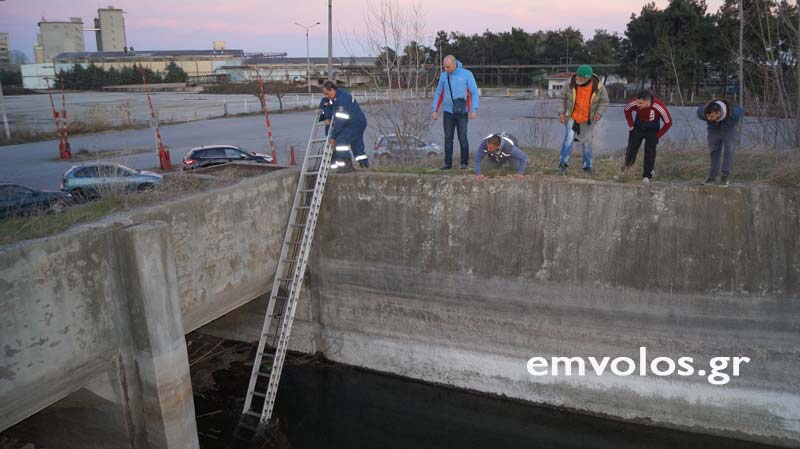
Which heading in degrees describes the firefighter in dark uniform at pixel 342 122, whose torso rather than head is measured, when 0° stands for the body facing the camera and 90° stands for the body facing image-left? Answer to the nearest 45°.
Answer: approximately 90°

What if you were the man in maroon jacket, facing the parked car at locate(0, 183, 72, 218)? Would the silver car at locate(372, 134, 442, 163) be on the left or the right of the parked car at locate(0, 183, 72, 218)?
right

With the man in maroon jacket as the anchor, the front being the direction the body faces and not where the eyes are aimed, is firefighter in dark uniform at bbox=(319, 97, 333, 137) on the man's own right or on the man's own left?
on the man's own right

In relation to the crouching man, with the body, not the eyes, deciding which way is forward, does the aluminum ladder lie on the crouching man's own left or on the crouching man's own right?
on the crouching man's own right

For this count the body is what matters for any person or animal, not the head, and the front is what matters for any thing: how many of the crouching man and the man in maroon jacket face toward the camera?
2

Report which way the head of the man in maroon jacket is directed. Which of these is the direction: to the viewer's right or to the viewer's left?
to the viewer's left

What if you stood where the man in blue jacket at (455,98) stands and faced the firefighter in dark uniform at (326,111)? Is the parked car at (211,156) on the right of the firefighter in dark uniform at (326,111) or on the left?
right

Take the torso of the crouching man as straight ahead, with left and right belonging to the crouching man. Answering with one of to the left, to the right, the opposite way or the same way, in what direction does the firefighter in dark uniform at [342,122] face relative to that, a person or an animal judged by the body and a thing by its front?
to the right

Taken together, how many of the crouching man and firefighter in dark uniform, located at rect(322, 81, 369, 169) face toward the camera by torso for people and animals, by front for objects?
1
